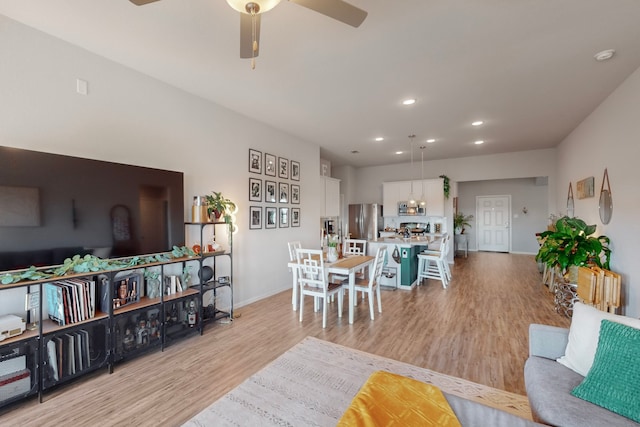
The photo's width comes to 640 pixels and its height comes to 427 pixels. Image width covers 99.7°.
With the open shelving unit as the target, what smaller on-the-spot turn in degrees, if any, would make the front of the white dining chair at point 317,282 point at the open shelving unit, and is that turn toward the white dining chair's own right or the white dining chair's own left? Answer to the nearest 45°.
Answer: approximately 180°

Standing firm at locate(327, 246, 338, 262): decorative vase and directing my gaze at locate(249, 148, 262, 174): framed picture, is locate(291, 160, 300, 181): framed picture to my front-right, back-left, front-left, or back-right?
front-right

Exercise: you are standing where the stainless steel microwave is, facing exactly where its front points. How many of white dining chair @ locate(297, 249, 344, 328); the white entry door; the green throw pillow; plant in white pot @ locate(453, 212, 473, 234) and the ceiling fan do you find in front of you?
3

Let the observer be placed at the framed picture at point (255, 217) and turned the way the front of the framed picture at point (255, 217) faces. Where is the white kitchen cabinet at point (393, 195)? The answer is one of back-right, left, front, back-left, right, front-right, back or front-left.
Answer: left

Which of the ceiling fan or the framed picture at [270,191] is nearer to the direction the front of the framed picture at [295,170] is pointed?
the ceiling fan

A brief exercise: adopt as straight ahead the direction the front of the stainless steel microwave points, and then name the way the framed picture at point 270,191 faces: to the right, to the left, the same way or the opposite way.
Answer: to the left

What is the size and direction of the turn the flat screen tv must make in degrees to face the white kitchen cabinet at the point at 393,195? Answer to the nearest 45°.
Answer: approximately 45° to its left

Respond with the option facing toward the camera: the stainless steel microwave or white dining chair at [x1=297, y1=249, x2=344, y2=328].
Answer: the stainless steel microwave

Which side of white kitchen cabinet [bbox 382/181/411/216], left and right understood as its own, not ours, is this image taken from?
front

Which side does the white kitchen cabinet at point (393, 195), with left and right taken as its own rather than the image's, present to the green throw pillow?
front

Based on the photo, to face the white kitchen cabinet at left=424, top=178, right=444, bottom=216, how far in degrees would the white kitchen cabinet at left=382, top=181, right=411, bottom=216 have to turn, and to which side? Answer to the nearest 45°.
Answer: approximately 90° to its left

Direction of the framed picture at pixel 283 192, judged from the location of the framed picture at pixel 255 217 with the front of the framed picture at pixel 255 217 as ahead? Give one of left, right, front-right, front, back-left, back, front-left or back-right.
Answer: left

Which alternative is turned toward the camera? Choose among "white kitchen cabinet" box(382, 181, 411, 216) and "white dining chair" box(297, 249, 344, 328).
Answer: the white kitchen cabinet

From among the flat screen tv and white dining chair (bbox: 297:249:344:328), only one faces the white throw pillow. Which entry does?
the flat screen tv

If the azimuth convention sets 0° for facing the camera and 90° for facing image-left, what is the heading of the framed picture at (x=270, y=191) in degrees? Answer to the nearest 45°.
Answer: approximately 315°

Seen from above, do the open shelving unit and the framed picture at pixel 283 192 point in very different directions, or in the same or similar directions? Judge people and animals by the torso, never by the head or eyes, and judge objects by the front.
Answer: same or similar directions

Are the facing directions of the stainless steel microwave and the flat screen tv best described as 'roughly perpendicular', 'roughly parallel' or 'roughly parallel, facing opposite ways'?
roughly perpendicular

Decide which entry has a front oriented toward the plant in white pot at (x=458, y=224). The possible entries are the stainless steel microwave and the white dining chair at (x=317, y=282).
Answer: the white dining chair

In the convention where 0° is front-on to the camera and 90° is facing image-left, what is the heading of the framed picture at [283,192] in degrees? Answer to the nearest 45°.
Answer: approximately 315°

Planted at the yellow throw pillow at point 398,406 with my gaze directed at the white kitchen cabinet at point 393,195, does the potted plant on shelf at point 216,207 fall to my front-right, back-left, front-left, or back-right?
front-left

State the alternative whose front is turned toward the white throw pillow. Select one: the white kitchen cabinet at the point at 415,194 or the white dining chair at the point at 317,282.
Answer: the white kitchen cabinet
